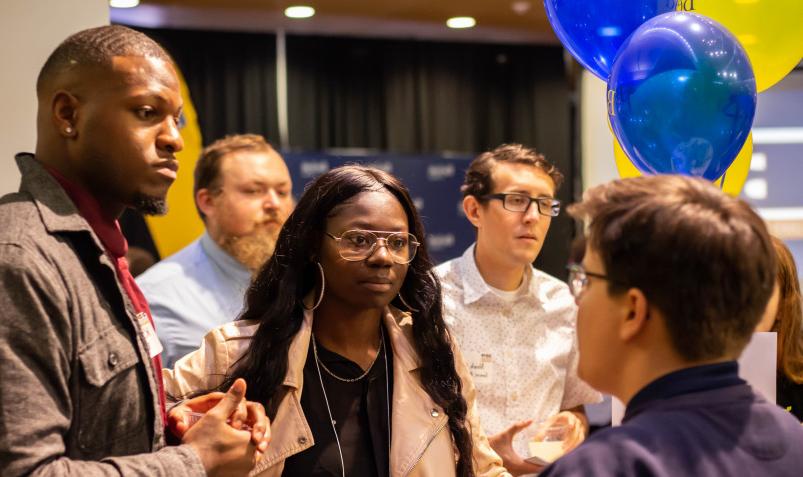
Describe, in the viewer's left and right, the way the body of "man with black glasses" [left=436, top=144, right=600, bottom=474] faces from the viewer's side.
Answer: facing the viewer and to the right of the viewer

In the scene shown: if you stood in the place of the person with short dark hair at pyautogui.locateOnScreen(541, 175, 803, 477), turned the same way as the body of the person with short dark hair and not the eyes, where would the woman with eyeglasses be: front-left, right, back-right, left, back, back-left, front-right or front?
front

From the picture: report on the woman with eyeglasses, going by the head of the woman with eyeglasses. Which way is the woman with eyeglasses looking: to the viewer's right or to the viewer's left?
to the viewer's right

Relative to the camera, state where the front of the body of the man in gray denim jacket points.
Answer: to the viewer's right

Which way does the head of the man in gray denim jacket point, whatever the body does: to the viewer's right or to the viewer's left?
to the viewer's right

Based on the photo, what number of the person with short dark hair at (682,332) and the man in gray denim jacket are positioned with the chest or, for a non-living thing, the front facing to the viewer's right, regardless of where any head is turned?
1

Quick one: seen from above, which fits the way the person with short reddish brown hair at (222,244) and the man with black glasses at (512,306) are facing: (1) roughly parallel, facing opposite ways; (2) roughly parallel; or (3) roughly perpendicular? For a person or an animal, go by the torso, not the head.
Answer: roughly parallel

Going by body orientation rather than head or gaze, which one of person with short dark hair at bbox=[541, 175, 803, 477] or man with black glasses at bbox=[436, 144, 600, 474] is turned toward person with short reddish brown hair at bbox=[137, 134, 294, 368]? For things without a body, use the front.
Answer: person with short dark hair at bbox=[541, 175, 803, 477]

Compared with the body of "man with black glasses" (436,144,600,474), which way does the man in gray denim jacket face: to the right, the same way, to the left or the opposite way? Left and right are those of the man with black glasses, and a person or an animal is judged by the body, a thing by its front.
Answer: to the left

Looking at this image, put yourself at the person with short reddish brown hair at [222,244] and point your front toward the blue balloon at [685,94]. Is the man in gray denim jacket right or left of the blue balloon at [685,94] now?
right

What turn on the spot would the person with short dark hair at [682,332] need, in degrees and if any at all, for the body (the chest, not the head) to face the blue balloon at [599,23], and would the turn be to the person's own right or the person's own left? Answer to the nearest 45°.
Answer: approximately 45° to the person's own right

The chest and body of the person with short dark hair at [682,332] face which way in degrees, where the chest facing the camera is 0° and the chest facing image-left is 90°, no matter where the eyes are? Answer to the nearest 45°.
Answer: approximately 135°

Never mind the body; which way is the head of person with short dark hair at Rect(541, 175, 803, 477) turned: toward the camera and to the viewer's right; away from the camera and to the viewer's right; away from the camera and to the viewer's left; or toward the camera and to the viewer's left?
away from the camera and to the viewer's left

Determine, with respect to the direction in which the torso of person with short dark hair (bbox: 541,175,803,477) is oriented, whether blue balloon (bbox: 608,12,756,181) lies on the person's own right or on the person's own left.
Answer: on the person's own right
